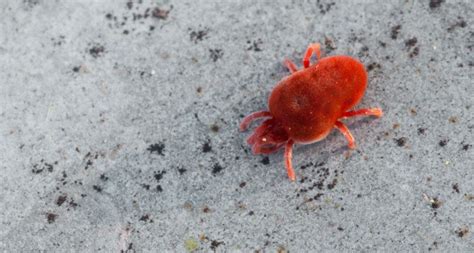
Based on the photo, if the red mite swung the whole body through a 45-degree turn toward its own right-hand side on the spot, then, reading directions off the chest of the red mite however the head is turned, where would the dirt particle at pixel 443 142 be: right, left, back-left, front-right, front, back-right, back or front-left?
back

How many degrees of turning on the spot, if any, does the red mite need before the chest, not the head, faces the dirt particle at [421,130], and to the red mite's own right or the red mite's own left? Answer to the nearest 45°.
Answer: approximately 135° to the red mite's own left

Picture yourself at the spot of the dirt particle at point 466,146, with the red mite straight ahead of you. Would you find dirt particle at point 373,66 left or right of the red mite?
right

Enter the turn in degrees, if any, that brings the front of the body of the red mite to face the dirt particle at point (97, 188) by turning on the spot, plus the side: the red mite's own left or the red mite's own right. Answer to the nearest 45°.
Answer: approximately 45° to the red mite's own right

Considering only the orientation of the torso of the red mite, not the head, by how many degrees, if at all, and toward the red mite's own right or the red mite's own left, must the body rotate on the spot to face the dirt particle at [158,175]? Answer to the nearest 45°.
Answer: approximately 45° to the red mite's own right

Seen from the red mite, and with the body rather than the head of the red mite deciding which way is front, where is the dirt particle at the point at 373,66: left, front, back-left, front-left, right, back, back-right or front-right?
back

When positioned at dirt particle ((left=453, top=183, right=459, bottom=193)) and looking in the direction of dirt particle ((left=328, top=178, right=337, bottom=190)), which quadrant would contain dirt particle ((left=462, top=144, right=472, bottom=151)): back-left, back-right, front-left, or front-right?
back-right

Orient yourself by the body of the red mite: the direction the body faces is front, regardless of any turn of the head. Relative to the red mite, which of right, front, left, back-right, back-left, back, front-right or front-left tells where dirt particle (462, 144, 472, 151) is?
back-left

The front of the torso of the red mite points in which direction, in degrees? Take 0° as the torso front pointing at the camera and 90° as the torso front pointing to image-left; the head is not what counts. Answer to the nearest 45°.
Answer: approximately 45°

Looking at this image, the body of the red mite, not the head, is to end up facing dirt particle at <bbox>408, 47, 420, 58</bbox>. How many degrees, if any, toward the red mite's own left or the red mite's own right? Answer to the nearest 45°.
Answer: approximately 180°

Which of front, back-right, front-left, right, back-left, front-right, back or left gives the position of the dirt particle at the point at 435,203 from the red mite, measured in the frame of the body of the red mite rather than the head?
back-left
